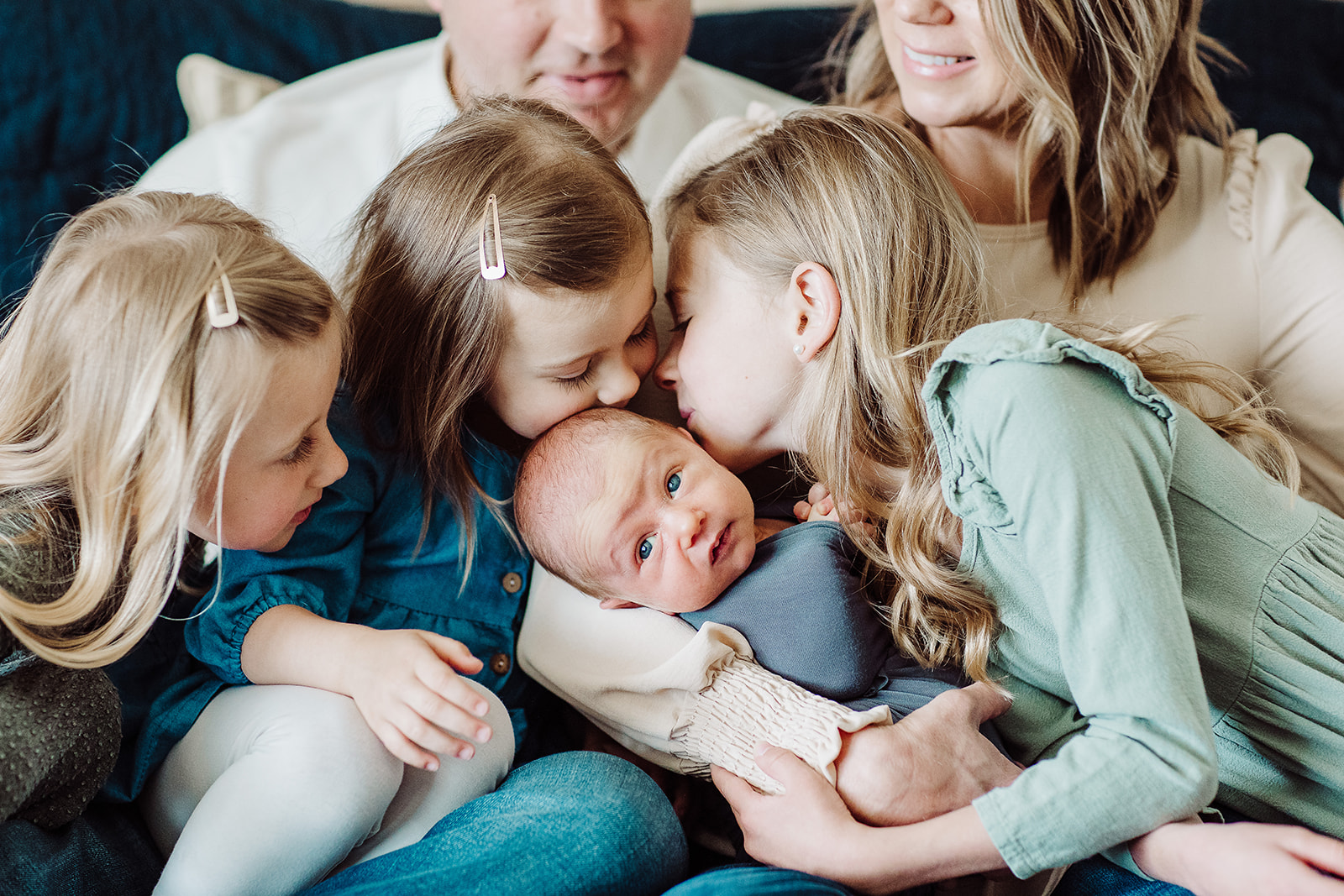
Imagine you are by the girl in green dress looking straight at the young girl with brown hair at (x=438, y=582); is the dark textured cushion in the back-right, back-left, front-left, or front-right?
front-right

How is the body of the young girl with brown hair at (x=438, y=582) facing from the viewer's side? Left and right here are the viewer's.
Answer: facing the viewer and to the right of the viewer

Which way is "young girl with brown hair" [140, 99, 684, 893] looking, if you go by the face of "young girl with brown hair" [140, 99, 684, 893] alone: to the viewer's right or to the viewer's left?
to the viewer's right

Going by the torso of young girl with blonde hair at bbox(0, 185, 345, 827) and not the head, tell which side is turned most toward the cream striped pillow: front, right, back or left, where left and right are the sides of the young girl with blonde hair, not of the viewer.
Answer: left

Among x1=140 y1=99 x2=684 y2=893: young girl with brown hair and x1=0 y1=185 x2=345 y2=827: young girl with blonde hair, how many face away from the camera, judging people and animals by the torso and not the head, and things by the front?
0

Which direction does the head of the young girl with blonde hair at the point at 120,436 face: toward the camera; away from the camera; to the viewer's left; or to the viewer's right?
to the viewer's right

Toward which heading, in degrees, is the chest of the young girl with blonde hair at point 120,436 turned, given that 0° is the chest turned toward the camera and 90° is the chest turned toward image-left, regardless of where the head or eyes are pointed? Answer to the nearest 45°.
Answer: approximately 270°

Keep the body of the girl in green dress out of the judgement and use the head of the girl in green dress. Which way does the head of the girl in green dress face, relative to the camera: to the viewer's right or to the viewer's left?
to the viewer's left
